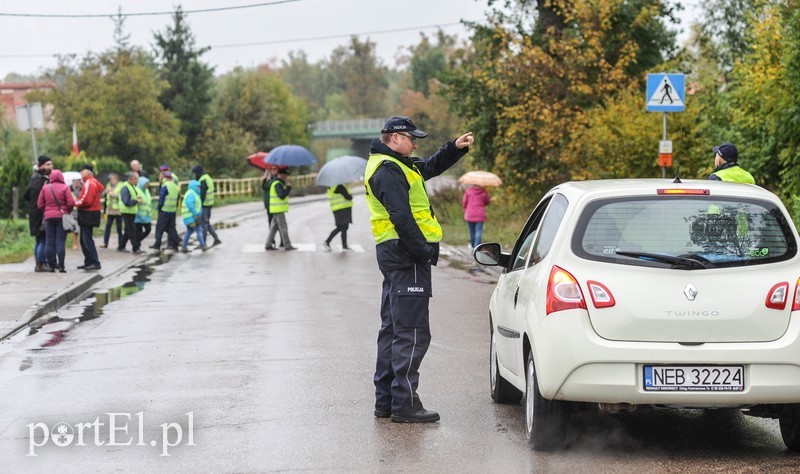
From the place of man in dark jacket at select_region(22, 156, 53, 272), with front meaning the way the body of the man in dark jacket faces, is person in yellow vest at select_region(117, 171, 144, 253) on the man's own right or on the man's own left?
on the man's own left

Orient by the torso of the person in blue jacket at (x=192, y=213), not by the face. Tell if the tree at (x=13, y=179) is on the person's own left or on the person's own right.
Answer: on the person's own left

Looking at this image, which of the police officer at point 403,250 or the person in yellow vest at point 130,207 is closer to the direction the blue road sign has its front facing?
the police officer

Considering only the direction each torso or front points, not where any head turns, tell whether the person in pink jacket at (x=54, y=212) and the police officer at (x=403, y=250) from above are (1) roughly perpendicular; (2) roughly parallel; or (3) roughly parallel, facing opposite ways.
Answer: roughly perpendicular

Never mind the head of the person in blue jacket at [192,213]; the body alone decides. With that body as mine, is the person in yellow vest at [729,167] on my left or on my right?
on my right

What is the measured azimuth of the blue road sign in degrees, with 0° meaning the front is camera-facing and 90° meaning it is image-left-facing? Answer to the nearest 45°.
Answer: approximately 0°

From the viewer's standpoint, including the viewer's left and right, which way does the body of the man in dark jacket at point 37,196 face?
facing to the right of the viewer

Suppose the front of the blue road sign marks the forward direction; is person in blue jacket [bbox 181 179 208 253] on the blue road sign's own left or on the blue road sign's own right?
on the blue road sign's own right

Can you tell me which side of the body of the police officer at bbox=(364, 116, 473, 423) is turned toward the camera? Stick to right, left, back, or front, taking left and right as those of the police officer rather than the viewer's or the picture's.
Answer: right
